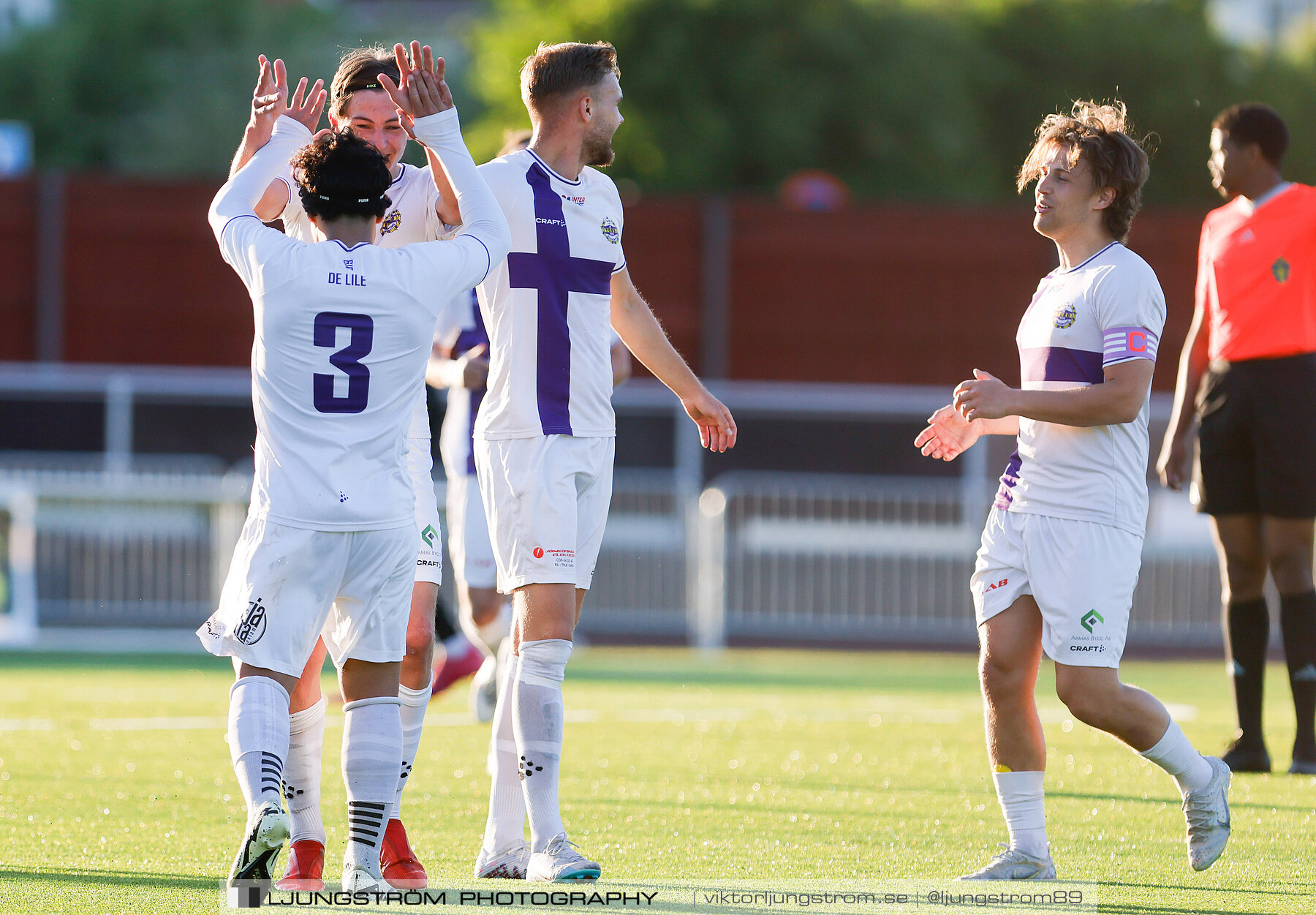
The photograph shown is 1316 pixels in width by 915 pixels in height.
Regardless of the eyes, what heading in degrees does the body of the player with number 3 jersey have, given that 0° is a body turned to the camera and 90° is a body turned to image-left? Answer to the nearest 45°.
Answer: approximately 180°

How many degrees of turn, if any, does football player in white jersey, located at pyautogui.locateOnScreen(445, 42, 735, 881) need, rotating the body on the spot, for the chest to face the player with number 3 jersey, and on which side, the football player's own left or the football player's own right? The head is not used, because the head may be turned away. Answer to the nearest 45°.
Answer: approximately 90° to the football player's own right

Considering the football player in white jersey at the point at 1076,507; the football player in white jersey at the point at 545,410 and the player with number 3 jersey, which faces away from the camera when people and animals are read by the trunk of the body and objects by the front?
the player with number 3 jersey

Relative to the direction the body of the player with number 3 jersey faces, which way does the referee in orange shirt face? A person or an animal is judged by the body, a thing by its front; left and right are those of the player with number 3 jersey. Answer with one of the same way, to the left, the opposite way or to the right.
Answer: to the left

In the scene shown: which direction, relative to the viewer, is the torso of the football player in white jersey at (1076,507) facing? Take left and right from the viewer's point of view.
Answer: facing the viewer and to the left of the viewer

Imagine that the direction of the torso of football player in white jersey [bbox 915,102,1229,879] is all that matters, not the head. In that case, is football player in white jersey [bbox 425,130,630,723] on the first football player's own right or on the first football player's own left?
on the first football player's own right

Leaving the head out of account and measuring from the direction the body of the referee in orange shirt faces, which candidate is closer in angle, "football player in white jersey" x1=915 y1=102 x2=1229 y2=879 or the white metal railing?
the football player in white jersey

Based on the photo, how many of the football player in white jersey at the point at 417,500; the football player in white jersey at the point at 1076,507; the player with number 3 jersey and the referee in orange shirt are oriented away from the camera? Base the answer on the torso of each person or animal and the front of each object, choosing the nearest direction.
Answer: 1

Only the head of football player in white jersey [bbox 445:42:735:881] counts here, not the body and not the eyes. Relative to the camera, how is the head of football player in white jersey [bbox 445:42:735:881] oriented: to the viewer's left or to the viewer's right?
to the viewer's right

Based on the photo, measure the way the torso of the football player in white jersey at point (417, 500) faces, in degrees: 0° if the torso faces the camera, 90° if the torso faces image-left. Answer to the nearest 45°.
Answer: approximately 0°

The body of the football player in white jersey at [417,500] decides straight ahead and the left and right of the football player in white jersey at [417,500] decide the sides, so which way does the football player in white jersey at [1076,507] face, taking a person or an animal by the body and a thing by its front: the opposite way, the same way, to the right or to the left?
to the right

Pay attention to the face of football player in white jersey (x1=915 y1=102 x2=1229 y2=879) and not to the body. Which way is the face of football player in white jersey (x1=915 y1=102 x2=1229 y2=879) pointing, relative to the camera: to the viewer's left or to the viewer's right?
to the viewer's left
